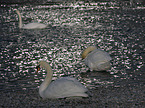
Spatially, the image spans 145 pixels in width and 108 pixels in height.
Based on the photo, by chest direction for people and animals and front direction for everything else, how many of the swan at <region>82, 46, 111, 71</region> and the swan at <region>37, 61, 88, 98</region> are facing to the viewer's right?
0

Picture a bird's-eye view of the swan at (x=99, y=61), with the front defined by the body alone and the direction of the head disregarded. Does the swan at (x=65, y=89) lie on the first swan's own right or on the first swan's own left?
on the first swan's own left

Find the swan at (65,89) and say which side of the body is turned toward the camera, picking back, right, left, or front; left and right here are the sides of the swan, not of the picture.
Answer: left

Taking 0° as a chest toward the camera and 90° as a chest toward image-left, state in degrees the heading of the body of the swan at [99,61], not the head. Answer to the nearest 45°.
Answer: approximately 135°

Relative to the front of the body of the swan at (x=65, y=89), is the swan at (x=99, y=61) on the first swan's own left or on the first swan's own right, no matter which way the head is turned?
on the first swan's own right
